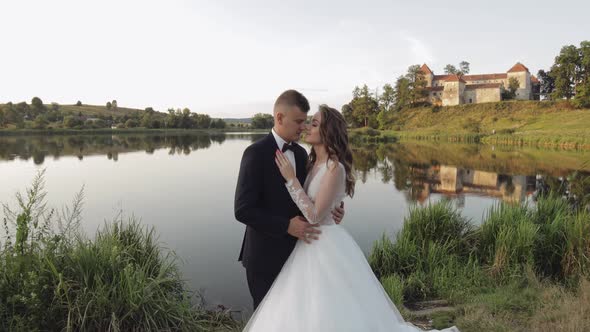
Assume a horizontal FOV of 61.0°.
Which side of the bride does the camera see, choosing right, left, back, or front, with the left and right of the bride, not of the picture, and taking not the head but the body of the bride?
left
